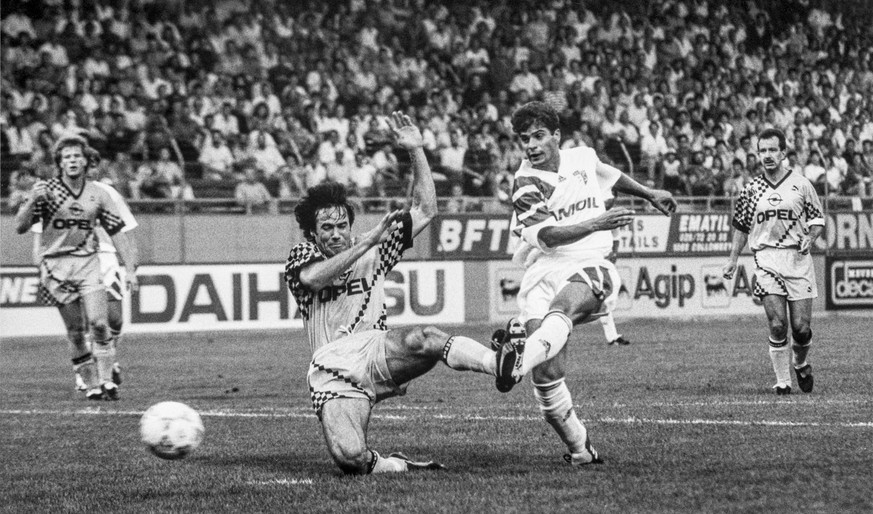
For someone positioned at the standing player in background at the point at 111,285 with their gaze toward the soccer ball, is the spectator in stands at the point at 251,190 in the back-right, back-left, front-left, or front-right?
back-left

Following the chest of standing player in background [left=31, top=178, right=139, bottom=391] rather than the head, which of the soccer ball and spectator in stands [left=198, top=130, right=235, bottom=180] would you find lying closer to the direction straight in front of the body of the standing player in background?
the soccer ball

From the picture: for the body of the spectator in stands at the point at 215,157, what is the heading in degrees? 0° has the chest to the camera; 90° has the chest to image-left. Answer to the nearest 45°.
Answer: approximately 0°

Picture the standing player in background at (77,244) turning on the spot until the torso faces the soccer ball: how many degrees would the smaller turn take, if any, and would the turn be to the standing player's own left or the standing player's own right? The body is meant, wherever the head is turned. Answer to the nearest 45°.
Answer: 0° — they already face it

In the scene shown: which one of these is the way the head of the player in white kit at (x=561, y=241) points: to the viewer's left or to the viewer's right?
to the viewer's left

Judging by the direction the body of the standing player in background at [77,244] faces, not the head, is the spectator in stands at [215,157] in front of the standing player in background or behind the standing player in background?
behind

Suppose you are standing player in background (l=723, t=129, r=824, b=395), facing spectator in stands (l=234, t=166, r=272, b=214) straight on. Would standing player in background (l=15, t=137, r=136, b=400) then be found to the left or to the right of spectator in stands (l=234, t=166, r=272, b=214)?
left
